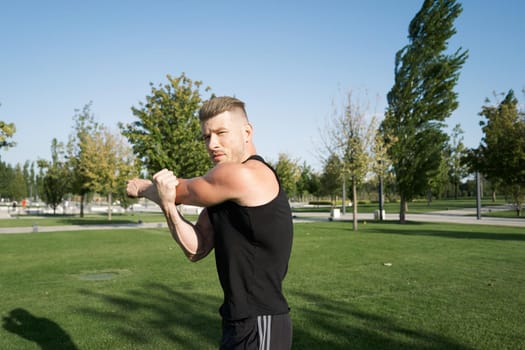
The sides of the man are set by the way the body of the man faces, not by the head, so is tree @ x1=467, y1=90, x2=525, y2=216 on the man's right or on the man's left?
on the man's right

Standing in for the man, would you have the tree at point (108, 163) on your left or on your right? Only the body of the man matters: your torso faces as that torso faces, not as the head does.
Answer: on your right

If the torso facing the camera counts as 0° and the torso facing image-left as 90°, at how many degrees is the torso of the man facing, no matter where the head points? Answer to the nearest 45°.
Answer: approximately 90°

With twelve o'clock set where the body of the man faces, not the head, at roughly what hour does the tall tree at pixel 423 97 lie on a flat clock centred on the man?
The tall tree is roughly at 4 o'clock from the man.

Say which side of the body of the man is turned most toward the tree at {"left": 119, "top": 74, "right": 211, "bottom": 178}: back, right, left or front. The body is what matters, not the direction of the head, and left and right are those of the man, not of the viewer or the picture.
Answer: right

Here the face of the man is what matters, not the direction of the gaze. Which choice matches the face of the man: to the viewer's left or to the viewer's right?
to the viewer's left

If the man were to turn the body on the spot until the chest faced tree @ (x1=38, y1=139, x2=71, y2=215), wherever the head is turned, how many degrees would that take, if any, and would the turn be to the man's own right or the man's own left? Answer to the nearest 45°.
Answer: approximately 90° to the man's own right
